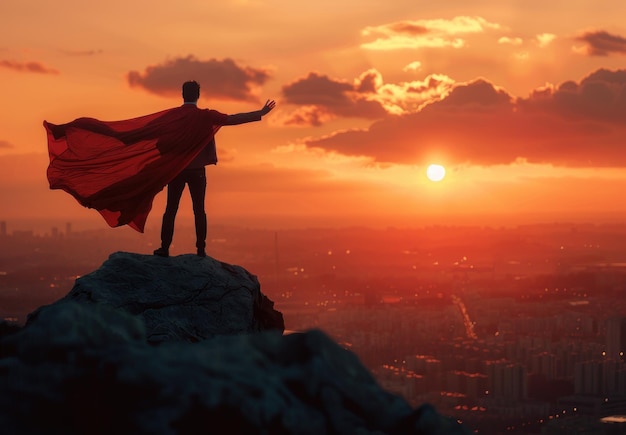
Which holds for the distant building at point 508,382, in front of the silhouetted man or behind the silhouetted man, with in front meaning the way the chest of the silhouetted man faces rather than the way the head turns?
in front

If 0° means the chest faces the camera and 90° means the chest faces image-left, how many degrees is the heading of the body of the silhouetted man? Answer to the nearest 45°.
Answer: approximately 180°

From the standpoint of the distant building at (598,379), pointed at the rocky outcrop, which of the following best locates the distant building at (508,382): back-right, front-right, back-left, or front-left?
front-right

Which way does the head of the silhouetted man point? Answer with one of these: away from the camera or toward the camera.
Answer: away from the camera

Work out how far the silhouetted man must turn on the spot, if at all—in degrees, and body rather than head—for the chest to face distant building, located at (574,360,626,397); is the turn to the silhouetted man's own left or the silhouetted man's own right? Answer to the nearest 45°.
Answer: approximately 45° to the silhouetted man's own right
